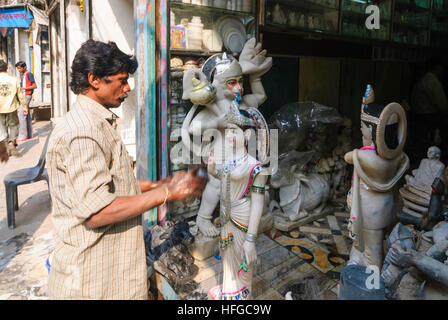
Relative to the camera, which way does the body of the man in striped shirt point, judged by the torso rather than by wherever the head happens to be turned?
to the viewer's right

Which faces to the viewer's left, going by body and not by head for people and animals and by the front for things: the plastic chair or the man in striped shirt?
the plastic chair

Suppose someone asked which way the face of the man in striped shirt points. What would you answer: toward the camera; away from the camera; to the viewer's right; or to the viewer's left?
to the viewer's right

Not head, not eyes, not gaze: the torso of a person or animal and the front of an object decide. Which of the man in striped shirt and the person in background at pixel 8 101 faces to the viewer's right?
the man in striped shirt

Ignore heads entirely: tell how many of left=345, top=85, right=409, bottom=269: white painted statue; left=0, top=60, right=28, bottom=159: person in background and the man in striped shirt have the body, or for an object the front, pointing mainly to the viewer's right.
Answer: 1
